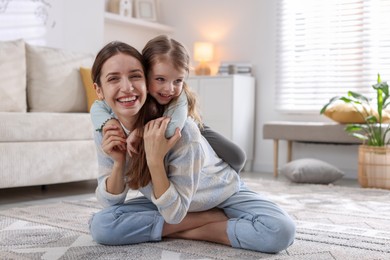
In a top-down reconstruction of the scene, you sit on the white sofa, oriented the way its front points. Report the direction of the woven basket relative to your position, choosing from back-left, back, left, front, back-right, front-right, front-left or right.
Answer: front-left

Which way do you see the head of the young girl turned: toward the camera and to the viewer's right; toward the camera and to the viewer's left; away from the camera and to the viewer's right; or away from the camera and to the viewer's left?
toward the camera and to the viewer's left

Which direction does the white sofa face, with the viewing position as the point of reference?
facing the viewer and to the right of the viewer

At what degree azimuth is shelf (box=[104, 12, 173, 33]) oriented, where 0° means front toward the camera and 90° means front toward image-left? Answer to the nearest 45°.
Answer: approximately 315°

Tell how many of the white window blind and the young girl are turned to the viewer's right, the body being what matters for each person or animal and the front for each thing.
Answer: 0

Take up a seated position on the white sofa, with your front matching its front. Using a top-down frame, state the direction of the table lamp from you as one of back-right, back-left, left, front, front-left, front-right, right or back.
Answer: left

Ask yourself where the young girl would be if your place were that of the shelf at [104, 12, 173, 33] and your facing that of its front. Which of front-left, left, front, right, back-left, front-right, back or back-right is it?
front-right

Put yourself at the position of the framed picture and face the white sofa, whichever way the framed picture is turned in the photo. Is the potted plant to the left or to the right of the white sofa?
left

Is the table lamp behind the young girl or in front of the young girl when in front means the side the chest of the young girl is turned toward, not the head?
behind

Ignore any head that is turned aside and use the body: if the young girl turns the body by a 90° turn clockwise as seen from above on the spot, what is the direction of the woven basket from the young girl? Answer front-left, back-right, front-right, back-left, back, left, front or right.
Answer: right

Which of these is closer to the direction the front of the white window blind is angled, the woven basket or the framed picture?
the woven basket

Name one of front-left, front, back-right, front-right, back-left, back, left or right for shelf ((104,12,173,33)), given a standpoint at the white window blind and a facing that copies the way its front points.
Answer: right

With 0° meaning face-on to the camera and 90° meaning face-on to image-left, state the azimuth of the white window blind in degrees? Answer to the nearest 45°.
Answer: approximately 0°

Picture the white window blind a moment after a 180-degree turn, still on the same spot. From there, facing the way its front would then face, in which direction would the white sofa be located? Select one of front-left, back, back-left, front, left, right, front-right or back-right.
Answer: back-left

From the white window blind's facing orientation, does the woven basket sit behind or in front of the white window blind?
in front

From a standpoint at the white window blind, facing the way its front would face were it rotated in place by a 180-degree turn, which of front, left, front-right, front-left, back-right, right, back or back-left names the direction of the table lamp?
left
